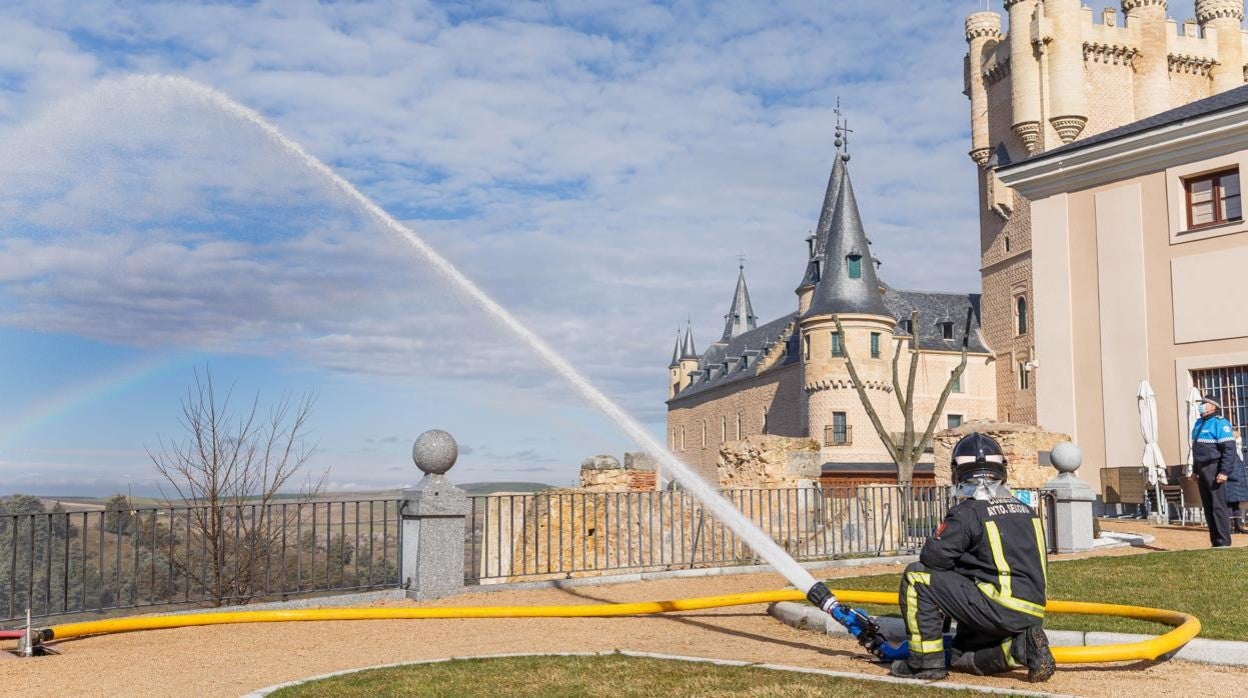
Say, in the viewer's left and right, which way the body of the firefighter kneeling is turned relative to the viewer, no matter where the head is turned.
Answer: facing away from the viewer and to the left of the viewer

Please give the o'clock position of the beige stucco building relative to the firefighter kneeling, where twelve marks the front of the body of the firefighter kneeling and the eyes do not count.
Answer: The beige stucco building is roughly at 2 o'clock from the firefighter kneeling.

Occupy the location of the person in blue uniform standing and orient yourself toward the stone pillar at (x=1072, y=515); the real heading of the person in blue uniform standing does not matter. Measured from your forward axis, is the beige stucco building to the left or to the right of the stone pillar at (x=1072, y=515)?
right

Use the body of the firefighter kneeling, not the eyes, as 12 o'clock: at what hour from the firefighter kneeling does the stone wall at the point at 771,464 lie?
The stone wall is roughly at 1 o'clock from the firefighter kneeling.
